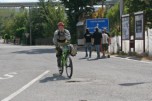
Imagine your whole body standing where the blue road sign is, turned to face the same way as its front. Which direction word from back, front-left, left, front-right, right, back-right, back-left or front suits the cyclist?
front

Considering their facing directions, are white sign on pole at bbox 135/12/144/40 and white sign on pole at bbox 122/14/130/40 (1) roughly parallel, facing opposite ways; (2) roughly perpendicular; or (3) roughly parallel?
roughly parallel

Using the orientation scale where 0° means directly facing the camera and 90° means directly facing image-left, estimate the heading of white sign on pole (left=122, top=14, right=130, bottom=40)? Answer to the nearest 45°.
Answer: approximately 45°

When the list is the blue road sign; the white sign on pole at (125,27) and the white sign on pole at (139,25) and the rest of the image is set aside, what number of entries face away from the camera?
0

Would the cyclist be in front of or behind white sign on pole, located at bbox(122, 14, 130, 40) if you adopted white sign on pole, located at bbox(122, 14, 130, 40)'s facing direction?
in front

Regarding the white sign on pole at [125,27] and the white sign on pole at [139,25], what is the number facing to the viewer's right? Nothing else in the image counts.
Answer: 0

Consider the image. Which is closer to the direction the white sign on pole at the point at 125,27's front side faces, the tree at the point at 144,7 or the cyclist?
the cyclist

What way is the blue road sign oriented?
toward the camera
